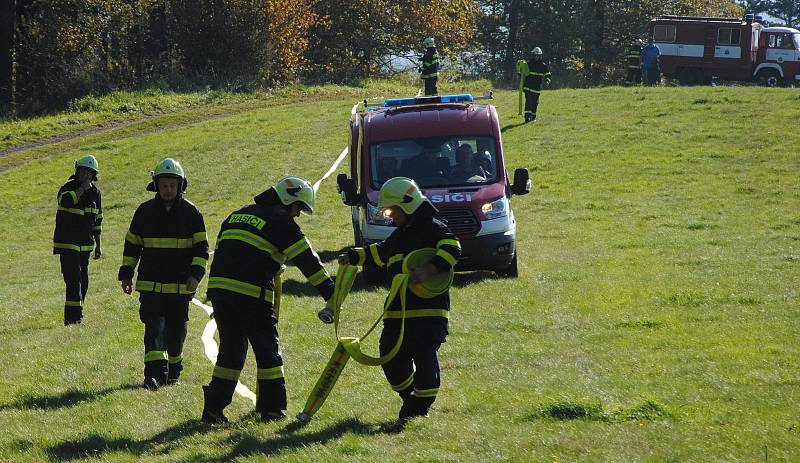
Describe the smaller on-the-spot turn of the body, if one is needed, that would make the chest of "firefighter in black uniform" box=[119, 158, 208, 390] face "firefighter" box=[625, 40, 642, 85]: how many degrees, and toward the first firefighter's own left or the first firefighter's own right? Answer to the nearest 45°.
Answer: approximately 135° to the first firefighter's own left

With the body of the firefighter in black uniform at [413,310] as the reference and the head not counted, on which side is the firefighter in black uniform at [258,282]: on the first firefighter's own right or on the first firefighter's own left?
on the first firefighter's own right

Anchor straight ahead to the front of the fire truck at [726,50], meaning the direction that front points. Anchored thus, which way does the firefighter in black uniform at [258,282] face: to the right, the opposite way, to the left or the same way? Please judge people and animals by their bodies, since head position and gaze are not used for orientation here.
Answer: to the left

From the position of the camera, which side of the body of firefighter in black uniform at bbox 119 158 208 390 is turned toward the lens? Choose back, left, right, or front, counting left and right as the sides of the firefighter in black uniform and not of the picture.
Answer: front

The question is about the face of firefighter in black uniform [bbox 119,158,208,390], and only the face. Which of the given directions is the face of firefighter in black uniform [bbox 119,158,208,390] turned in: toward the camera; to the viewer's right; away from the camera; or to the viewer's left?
toward the camera

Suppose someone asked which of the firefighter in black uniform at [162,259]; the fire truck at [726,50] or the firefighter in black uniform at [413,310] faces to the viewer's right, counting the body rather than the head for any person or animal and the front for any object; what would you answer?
the fire truck

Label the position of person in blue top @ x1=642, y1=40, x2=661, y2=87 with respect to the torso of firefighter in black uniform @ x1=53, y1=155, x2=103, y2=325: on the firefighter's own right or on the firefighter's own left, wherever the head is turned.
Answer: on the firefighter's own left

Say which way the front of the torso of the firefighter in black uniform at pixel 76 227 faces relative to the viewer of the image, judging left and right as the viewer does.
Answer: facing the viewer and to the right of the viewer

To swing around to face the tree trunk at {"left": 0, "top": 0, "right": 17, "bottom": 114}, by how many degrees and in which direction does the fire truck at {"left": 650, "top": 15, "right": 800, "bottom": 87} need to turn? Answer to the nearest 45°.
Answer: approximately 135° to its right

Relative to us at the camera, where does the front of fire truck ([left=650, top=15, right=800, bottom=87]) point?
facing to the right of the viewer

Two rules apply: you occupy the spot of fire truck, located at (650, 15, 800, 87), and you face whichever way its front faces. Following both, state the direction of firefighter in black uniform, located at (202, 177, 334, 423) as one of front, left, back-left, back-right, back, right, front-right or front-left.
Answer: right

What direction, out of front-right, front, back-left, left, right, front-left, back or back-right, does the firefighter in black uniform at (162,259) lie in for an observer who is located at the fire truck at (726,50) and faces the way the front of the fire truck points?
right

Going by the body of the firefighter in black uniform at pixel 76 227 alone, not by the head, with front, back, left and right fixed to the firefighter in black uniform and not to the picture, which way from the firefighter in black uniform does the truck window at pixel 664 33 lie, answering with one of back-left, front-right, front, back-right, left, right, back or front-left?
left

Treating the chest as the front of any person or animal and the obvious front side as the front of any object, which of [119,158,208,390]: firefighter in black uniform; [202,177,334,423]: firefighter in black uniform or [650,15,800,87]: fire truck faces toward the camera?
[119,158,208,390]: firefighter in black uniform

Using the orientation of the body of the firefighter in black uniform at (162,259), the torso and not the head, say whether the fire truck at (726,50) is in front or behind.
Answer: behind

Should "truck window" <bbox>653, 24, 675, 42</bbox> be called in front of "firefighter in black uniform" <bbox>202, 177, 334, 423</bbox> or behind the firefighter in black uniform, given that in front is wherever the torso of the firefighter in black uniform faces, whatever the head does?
in front

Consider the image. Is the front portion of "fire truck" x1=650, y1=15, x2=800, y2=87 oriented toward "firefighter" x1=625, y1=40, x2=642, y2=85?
no

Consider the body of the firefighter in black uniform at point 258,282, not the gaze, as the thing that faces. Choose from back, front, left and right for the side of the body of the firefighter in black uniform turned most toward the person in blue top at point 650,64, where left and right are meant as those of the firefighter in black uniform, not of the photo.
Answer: front

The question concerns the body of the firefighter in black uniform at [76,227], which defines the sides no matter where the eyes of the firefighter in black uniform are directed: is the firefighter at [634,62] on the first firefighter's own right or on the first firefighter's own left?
on the first firefighter's own left
